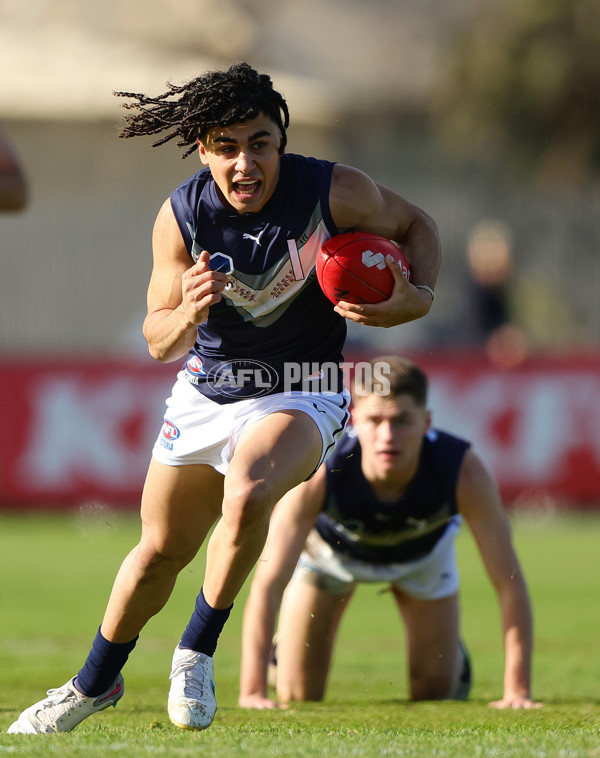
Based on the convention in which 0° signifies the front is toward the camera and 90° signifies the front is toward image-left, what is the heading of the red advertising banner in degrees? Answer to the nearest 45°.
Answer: approximately 0°
